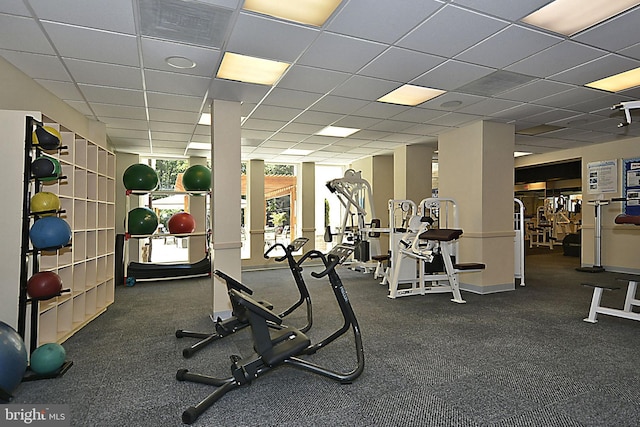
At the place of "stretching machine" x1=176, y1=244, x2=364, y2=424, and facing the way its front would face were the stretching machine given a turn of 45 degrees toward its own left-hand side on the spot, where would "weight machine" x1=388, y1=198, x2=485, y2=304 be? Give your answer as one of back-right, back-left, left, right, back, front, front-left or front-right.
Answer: front

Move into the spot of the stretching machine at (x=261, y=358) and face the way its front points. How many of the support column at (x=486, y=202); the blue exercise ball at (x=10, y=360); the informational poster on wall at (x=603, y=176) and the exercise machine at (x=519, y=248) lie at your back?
1

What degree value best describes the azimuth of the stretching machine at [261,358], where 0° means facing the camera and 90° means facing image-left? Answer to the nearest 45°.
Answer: approximately 270°

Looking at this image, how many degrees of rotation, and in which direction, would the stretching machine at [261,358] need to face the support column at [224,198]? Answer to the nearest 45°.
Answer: approximately 90° to its left
